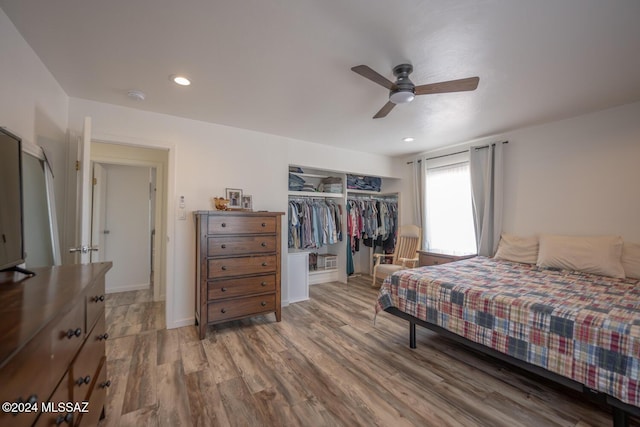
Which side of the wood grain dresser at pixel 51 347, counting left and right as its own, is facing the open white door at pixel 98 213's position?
left

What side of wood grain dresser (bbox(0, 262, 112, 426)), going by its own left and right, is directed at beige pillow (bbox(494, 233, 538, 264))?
front

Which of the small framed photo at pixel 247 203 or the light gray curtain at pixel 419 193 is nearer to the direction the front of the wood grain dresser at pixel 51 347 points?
the light gray curtain

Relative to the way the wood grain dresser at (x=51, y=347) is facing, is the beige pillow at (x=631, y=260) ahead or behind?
ahead

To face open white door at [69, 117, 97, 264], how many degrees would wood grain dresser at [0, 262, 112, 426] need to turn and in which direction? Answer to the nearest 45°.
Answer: approximately 90° to its left

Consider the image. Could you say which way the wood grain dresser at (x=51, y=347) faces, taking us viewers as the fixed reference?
facing to the right of the viewer

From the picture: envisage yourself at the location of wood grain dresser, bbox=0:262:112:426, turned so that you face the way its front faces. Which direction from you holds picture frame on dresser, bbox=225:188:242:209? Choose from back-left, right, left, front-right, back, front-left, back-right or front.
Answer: front-left

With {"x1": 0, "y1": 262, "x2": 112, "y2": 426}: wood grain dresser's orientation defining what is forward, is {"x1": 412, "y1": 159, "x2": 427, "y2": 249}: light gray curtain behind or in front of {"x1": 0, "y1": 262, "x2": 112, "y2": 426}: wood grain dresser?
in front

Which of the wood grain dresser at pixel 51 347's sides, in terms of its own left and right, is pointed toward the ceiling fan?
front

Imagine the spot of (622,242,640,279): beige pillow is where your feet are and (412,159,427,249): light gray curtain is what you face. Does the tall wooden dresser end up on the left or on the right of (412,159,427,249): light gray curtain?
left

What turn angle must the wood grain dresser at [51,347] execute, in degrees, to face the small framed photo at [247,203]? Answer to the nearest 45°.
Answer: approximately 45° to its left

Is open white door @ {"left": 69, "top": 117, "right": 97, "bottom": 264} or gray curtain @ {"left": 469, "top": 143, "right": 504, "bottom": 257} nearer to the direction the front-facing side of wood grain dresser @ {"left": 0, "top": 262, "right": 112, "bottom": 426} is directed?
the gray curtain
